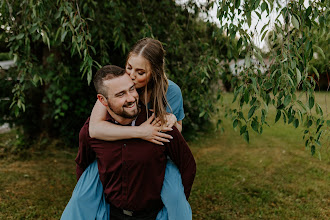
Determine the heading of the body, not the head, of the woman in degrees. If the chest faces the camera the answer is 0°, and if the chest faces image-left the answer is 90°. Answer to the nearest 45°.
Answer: approximately 0°

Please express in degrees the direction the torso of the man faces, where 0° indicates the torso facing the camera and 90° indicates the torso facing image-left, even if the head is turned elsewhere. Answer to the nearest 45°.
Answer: approximately 0°
